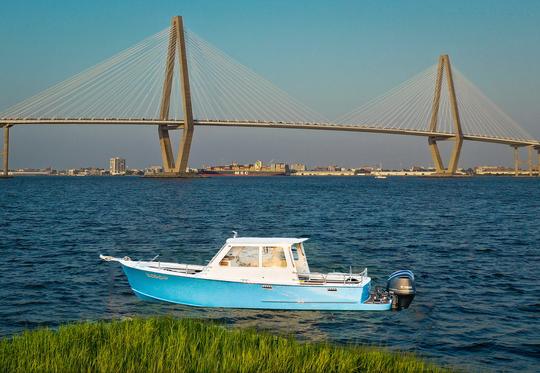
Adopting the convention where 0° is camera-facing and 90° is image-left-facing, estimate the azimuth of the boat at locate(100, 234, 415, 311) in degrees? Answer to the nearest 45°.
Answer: approximately 90°
